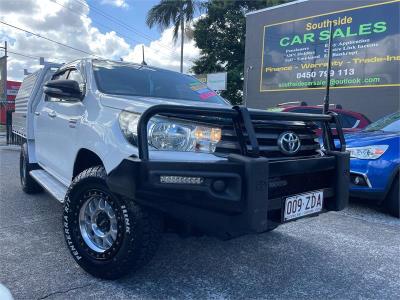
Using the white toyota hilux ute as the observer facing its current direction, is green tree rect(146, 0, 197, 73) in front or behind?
behind

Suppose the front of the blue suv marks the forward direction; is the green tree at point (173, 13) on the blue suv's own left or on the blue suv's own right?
on the blue suv's own right

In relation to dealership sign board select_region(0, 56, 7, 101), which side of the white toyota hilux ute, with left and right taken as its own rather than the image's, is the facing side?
back

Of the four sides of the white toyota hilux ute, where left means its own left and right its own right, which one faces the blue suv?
left

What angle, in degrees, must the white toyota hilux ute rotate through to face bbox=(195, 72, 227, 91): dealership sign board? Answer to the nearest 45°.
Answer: approximately 135° to its left

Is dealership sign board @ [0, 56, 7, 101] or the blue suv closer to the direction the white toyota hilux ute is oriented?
the blue suv

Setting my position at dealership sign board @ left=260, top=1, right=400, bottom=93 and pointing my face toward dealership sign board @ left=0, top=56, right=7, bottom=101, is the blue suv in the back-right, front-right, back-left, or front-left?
back-left

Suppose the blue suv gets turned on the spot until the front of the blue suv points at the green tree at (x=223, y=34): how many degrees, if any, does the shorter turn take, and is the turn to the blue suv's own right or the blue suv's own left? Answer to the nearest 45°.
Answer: approximately 90° to the blue suv's own right

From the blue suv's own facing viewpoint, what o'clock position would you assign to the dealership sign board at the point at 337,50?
The dealership sign board is roughly at 4 o'clock from the blue suv.

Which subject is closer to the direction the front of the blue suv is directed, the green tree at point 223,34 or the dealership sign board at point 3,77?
the dealership sign board

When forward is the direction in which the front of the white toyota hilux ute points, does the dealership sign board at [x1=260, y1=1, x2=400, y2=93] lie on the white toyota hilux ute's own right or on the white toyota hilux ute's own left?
on the white toyota hilux ute's own left
